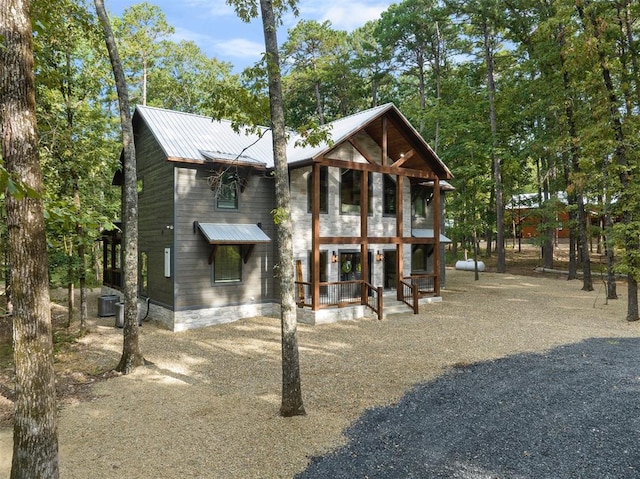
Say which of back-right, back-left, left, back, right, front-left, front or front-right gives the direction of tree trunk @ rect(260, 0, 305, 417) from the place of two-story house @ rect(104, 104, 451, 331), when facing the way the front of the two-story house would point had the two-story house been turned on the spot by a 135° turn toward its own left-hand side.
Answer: back

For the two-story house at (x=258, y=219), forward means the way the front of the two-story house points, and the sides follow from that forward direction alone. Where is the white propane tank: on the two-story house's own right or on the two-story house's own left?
on the two-story house's own left

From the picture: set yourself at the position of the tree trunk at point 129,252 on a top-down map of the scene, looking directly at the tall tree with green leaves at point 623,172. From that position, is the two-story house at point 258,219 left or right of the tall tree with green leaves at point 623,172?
left

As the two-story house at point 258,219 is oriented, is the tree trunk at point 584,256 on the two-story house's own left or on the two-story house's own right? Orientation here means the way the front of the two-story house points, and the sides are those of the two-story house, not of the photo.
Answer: on the two-story house's own left

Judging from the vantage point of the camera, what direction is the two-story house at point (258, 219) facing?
facing the viewer and to the right of the viewer

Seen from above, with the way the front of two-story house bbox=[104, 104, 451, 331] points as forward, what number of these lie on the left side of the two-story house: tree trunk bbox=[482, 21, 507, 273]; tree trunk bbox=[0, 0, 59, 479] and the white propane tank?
2

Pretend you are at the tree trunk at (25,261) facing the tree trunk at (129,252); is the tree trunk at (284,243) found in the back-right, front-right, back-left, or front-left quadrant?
front-right

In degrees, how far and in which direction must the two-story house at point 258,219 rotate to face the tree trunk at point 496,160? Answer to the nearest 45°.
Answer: approximately 90° to its left
